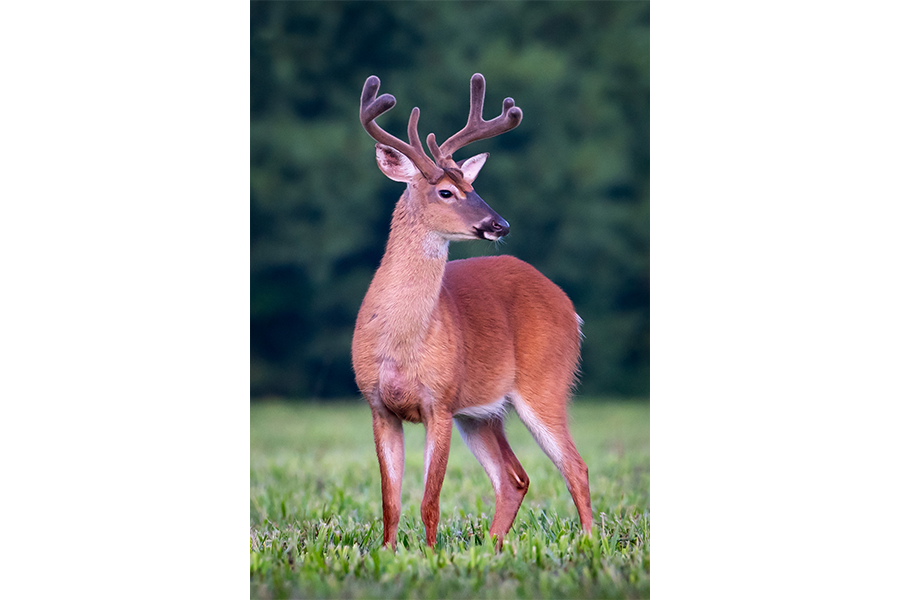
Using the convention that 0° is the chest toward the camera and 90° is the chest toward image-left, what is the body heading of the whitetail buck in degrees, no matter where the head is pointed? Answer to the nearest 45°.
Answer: approximately 45°
